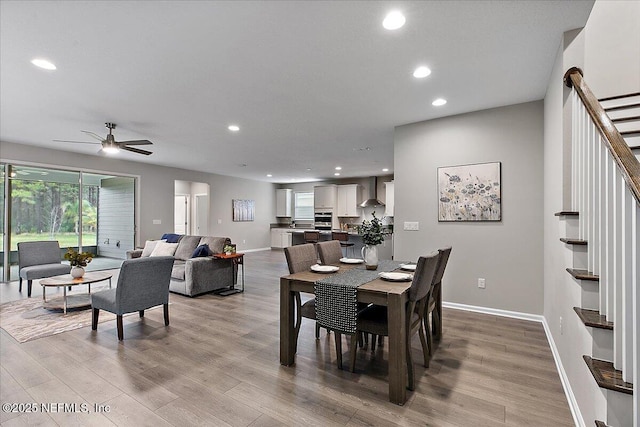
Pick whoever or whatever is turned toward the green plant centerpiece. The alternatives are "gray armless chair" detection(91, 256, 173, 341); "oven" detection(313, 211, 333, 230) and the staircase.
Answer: the oven

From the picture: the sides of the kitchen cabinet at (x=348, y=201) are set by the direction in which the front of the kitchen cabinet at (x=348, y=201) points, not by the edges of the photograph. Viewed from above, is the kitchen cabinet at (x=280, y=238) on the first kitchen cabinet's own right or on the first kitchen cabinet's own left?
on the first kitchen cabinet's own right

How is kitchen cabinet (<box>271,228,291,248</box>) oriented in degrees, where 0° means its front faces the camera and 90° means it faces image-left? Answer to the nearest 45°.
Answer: approximately 0°

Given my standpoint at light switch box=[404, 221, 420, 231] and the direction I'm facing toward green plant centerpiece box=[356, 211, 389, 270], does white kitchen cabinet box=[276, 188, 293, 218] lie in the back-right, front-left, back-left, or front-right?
back-right

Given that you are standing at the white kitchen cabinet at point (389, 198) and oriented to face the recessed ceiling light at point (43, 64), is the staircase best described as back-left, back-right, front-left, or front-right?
front-left

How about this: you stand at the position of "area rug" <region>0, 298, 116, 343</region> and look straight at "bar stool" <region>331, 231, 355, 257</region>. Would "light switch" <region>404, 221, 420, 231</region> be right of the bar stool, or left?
right

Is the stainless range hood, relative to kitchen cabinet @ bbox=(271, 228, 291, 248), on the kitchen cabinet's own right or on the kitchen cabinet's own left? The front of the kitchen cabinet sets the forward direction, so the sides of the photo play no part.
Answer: on the kitchen cabinet's own left

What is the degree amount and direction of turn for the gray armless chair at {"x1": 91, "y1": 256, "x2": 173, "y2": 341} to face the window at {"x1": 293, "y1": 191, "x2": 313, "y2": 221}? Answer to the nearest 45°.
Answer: approximately 90° to its right

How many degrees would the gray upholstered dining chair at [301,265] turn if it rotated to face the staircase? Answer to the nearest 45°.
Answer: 0° — it already faces it

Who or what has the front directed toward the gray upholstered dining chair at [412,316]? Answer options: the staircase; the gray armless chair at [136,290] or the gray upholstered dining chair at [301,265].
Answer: the gray upholstered dining chair at [301,265]

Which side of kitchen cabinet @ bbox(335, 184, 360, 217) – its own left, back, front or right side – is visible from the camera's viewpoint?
front

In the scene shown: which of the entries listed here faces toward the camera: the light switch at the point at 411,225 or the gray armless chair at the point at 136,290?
the light switch

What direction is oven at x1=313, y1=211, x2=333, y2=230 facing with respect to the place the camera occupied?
facing the viewer
